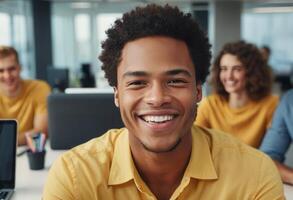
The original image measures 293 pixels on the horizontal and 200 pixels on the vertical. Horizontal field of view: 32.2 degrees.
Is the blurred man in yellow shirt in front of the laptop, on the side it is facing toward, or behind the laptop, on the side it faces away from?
behind

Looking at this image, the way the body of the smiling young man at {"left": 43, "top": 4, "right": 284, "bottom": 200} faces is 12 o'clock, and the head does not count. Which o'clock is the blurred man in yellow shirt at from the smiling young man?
The blurred man in yellow shirt is roughly at 5 o'clock from the smiling young man.

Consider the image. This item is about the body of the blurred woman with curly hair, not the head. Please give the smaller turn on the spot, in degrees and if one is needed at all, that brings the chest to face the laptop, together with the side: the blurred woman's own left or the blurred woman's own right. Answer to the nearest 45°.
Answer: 0° — they already face it

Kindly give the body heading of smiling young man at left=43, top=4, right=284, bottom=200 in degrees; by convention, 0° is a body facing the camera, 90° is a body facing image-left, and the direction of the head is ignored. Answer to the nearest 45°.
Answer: approximately 0°

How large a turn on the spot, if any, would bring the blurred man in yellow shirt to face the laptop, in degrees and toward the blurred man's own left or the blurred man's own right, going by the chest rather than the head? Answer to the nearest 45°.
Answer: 0° — they already face it

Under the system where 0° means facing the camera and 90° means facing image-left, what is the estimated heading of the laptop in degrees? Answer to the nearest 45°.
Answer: approximately 0°

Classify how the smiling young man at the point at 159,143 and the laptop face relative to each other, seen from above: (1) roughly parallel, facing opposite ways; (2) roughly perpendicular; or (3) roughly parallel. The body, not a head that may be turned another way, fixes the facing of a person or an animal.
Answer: roughly parallel

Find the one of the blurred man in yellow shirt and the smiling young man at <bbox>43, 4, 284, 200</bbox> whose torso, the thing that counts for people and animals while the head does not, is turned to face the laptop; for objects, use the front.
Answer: the blurred man in yellow shirt

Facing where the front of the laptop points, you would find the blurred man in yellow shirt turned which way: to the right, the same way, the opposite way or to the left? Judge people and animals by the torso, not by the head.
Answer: the same way

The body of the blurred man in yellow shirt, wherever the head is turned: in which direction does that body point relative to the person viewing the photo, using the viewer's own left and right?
facing the viewer

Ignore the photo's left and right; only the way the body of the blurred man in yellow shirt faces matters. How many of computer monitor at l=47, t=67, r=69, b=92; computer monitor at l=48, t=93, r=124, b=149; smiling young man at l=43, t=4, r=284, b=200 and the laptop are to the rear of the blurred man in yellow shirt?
1

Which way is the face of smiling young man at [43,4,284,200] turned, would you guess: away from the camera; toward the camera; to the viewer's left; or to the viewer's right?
toward the camera

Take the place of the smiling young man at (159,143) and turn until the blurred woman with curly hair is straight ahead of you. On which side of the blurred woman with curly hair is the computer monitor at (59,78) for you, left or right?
left

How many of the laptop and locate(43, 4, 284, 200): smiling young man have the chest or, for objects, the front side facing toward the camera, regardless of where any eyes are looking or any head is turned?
2
